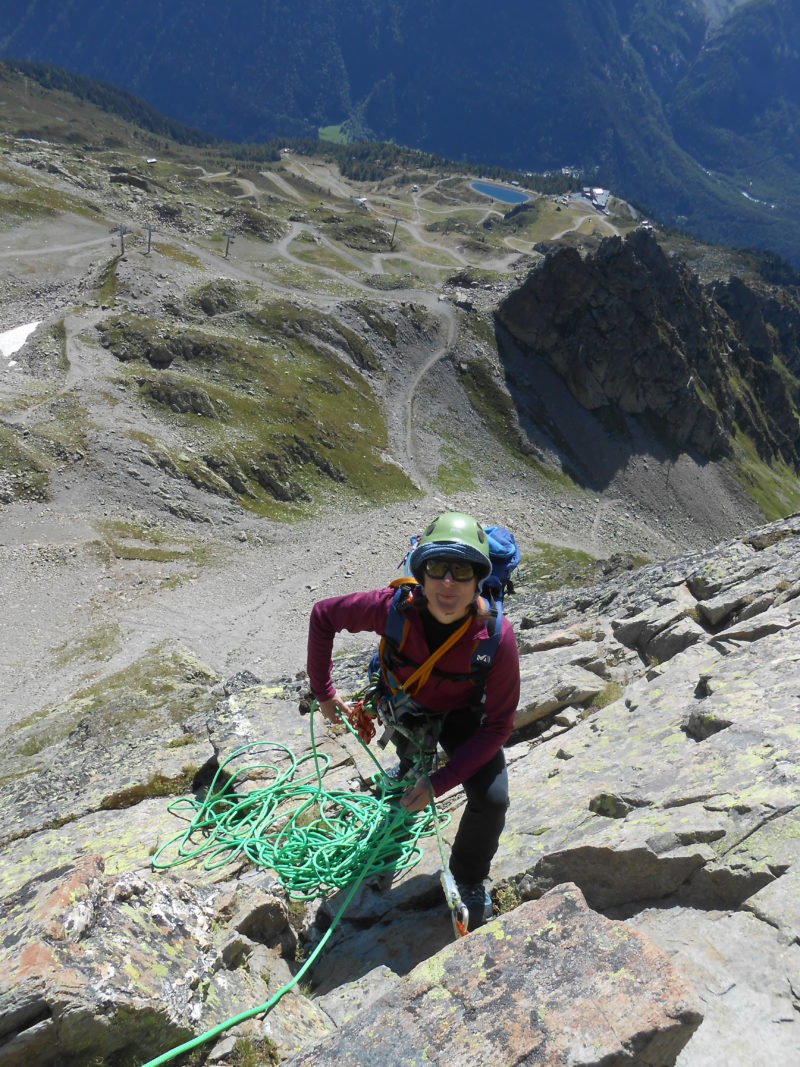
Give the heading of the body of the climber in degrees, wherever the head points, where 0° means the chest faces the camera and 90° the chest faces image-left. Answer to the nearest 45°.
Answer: approximately 0°

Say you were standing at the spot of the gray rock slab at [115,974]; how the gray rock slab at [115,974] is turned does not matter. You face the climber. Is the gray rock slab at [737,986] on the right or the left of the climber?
right

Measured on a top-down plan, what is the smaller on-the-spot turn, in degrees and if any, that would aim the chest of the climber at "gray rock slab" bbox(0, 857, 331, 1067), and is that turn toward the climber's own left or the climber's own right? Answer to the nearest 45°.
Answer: approximately 45° to the climber's own right

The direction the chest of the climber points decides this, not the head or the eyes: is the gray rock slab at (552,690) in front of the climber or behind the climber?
behind
